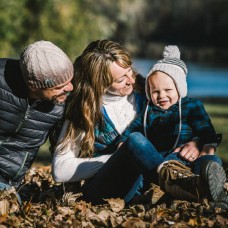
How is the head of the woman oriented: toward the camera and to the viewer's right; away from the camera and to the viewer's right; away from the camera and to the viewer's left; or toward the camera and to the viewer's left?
toward the camera and to the viewer's right

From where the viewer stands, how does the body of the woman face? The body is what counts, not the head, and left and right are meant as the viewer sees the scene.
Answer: facing the viewer and to the right of the viewer

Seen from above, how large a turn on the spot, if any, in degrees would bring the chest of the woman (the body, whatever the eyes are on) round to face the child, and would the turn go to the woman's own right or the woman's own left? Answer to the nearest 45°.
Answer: approximately 45° to the woman's own left

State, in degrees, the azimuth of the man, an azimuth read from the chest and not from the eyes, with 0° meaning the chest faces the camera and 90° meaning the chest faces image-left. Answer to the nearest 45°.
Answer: approximately 315°

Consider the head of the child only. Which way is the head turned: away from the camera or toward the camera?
toward the camera

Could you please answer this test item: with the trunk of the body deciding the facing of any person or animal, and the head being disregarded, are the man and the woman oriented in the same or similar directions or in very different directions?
same or similar directions

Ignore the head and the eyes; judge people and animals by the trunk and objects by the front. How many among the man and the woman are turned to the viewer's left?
0

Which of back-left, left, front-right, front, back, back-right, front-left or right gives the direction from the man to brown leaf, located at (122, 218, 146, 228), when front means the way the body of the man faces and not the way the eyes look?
front

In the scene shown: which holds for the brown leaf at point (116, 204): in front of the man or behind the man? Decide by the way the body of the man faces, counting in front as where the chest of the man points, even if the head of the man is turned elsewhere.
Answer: in front
